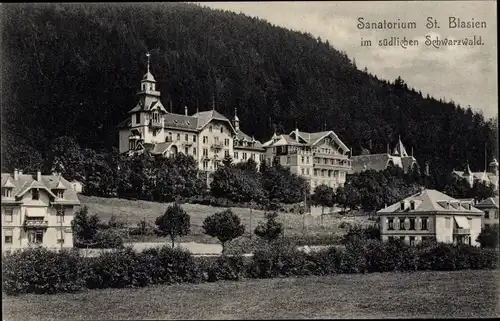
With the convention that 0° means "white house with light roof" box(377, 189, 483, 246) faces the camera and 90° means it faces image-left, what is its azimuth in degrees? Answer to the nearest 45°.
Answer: approximately 315°

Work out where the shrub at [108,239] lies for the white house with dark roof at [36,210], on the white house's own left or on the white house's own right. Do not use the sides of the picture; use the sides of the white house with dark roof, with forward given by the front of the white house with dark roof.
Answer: on the white house's own left

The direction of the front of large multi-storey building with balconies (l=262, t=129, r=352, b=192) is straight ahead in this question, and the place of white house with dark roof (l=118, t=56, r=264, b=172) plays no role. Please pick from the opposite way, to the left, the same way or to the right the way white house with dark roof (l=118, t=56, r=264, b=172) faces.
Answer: the same way

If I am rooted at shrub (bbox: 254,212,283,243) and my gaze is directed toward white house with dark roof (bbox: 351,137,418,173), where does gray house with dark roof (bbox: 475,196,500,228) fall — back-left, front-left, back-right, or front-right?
front-right

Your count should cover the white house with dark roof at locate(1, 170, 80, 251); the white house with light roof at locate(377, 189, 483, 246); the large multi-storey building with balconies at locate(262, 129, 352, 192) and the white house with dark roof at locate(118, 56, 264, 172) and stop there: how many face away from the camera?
0

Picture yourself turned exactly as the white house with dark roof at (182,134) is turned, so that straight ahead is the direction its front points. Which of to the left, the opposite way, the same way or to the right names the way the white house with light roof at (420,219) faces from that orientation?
the same way

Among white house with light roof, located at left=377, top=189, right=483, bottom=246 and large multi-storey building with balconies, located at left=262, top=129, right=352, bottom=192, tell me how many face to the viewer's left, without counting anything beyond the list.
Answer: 0

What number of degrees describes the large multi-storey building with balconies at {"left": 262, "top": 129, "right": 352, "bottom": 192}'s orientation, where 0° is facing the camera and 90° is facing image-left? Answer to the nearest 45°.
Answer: approximately 315°

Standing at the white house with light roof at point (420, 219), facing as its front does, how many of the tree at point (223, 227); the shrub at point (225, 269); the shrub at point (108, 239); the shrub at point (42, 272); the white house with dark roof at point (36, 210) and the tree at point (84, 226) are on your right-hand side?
6

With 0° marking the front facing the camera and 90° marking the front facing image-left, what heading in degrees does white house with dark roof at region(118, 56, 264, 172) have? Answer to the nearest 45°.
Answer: approximately 315°

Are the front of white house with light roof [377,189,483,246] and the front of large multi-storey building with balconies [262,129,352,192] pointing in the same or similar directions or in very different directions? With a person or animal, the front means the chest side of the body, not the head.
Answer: same or similar directions

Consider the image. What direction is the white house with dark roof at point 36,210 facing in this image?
toward the camera

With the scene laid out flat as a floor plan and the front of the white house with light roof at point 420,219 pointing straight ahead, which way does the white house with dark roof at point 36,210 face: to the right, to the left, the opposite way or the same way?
the same way
